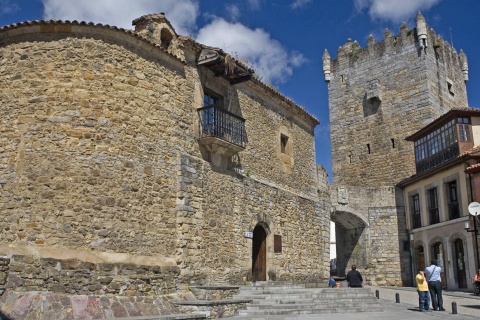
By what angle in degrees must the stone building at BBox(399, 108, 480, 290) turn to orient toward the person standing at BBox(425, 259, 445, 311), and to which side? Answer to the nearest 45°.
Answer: approximately 45° to its left

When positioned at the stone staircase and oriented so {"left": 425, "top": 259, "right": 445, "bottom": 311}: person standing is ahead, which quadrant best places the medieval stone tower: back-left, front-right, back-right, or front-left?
front-left

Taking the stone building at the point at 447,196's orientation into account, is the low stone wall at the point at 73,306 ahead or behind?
ahead

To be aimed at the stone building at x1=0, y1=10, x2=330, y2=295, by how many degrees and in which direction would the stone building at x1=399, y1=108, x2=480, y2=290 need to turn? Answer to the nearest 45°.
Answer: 0° — it already faces it

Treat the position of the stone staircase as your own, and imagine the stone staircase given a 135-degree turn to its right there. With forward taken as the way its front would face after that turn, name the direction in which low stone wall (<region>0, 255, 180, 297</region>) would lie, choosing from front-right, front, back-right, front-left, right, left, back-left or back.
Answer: left

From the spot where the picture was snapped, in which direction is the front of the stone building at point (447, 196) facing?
facing the viewer and to the left of the viewer

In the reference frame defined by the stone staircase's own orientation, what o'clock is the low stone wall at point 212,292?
The low stone wall is roughly at 2 o'clock from the stone staircase.

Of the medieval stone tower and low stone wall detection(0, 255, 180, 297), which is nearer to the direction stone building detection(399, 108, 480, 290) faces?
the low stone wall

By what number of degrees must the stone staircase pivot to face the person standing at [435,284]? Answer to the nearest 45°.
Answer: approximately 90° to its left

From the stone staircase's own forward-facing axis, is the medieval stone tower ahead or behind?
behind

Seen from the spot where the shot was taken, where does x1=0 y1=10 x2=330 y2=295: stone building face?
facing the viewer and to the right of the viewer

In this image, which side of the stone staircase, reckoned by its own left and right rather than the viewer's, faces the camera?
front

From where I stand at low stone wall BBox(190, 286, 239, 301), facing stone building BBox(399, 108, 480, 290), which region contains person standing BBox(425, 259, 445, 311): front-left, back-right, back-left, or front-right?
front-right

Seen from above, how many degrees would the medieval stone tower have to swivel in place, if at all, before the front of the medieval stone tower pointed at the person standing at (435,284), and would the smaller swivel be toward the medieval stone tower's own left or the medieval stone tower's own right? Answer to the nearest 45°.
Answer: approximately 45° to the medieval stone tower's own left
